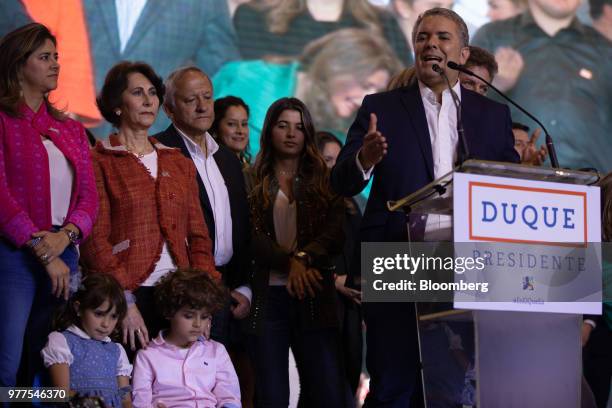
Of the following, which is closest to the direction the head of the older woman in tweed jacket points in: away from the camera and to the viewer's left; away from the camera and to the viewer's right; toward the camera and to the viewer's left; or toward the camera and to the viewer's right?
toward the camera and to the viewer's right

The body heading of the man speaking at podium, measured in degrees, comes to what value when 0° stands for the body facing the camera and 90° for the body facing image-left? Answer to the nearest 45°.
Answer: approximately 0°

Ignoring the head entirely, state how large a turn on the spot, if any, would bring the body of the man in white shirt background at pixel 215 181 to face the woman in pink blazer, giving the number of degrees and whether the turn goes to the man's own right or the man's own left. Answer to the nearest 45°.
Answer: approximately 90° to the man's own right

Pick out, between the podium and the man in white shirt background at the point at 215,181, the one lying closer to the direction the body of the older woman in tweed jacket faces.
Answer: the podium

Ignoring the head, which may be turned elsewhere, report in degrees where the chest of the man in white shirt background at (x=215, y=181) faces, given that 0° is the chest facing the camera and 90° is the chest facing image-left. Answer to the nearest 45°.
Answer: approximately 315°

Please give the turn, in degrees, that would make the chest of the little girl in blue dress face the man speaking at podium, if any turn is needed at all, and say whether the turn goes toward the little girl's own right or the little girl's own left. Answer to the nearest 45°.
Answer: approximately 45° to the little girl's own left

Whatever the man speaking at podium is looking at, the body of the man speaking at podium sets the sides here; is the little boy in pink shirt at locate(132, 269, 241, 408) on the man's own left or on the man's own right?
on the man's own right

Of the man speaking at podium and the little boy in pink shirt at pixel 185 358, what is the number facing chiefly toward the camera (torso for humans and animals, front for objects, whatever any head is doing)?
2
